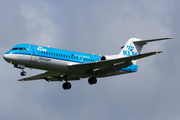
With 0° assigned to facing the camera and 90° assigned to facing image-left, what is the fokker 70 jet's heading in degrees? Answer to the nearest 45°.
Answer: approximately 45°
